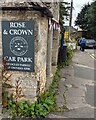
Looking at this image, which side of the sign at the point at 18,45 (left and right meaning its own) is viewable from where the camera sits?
front
